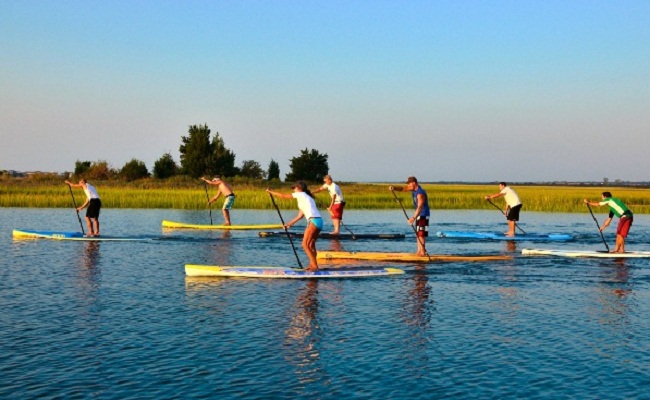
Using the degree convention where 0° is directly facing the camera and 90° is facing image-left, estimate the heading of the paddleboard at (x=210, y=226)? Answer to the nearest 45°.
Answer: approximately 90°

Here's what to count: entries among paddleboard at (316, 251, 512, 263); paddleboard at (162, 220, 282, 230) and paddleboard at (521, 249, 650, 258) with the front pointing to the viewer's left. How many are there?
3

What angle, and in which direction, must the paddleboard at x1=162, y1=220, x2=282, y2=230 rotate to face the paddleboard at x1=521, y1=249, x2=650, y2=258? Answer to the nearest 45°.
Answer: approximately 135° to its left

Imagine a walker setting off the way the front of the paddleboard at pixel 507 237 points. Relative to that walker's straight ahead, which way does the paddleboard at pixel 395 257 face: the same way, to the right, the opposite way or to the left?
the same way

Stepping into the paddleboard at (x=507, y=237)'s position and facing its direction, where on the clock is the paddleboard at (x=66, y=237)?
the paddleboard at (x=66, y=237) is roughly at 11 o'clock from the paddleboard at (x=507, y=237).

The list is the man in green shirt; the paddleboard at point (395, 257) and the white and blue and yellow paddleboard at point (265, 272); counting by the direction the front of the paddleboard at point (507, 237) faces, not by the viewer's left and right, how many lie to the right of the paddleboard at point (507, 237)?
0

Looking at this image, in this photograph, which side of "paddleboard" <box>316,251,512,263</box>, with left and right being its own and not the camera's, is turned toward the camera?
left

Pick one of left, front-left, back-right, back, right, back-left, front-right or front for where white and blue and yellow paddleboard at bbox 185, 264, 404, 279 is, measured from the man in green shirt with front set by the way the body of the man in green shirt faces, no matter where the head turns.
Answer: front-left

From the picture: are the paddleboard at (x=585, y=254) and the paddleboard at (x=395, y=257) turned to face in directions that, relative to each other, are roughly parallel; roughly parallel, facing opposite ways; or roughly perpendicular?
roughly parallel

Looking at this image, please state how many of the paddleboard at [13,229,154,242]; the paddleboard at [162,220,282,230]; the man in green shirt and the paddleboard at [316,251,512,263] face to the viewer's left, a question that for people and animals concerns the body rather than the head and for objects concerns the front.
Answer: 4

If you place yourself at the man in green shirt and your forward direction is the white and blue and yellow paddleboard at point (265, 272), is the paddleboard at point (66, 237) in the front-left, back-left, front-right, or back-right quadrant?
front-right

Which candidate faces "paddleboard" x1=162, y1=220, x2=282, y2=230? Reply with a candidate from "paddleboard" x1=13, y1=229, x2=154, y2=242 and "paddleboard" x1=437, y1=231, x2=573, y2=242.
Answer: "paddleboard" x1=437, y1=231, x2=573, y2=242

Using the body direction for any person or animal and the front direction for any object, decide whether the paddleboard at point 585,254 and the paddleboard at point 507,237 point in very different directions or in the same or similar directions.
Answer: same or similar directions

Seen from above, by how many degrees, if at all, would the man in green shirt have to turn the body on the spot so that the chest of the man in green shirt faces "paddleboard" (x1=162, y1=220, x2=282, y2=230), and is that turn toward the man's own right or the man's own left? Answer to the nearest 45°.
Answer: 0° — they already face it

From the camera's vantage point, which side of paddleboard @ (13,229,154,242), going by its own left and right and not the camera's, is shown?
left

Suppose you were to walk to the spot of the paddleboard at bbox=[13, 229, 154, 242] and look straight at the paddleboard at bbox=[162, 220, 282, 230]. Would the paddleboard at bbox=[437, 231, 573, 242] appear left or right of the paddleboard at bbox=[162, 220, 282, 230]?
right

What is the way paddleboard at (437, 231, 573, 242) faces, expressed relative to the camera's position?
facing to the left of the viewer

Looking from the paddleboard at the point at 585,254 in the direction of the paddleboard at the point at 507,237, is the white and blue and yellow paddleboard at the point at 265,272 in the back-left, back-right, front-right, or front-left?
back-left

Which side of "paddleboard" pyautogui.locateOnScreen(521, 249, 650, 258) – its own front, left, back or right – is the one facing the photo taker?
left

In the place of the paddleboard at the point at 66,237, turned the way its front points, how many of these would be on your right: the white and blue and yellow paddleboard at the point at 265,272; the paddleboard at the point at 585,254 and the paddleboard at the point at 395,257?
0

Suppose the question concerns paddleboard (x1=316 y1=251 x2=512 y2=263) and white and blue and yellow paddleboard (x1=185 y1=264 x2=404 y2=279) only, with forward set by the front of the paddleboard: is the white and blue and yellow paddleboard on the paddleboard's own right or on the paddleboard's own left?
on the paddleboard's own left

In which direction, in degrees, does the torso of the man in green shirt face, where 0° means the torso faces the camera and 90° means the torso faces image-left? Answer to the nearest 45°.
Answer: approximately 90°

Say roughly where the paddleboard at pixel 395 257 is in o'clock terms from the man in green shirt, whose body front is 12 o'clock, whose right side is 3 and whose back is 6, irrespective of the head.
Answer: The paddleboard is roughly at 11 o'clock from the man in green shirt.
